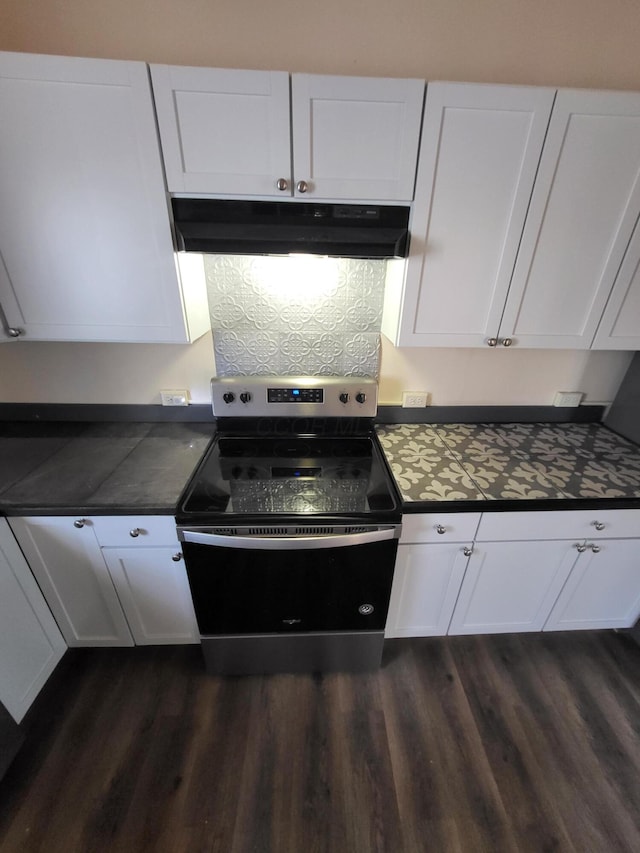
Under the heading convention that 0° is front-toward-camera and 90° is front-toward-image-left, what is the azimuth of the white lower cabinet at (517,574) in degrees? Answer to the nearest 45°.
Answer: approximately 0°

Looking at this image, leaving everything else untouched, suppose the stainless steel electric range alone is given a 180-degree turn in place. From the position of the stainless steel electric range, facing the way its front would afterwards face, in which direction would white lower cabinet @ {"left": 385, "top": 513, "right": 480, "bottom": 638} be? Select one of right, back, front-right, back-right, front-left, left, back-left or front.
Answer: right

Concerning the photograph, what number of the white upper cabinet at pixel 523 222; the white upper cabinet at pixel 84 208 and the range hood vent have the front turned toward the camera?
3

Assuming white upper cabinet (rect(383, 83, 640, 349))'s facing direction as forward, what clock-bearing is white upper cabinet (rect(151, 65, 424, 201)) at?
white upper cabinet (rect(151, 65, 424, 201)) is roughly at 2 o'clock from white upper cabinet (rect(383, 83, 640, 349)).

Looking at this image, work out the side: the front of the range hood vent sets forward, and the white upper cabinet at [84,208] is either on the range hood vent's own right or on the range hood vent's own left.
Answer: on the range hood vent's own right
